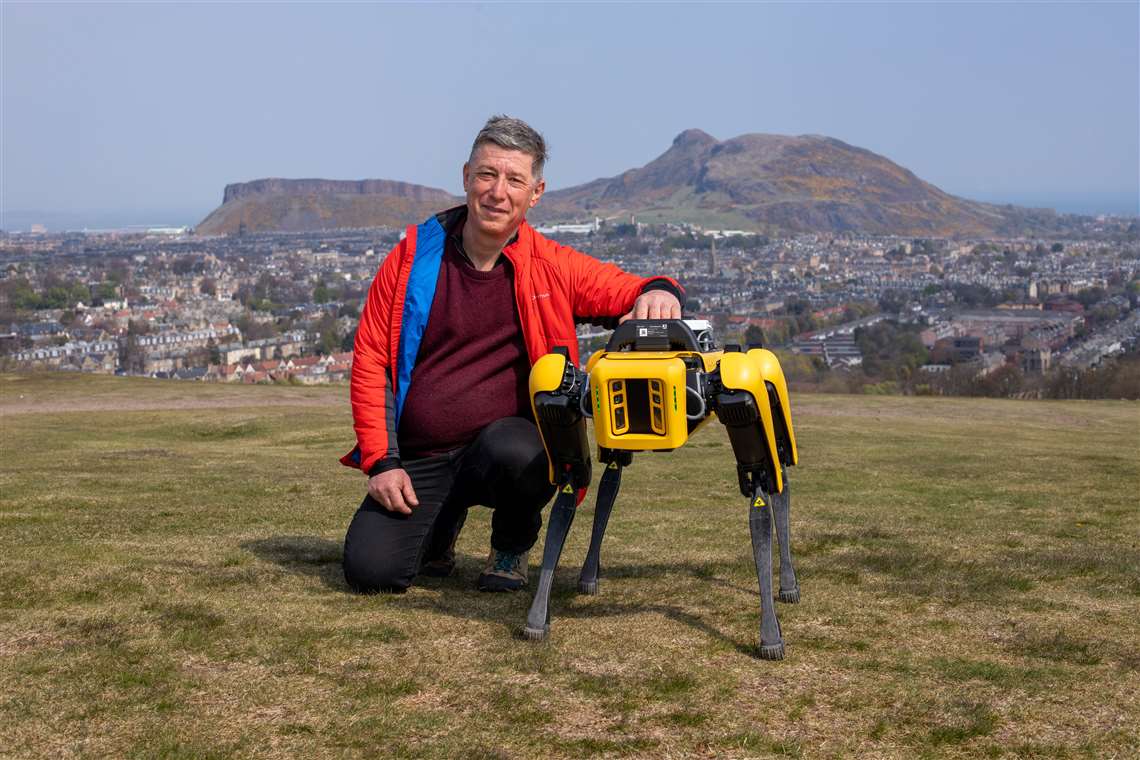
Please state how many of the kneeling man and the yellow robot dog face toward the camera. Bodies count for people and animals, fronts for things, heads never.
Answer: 2

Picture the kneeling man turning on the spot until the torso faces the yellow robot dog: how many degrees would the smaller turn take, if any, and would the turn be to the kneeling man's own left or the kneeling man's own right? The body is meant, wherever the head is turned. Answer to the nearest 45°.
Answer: approximately 45° to the kneeling man's own left

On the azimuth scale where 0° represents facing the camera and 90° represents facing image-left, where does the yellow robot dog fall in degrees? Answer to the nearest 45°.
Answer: approximately 0°

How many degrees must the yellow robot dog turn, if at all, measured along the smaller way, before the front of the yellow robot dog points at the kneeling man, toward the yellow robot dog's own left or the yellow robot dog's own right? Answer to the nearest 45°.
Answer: approximately 135° to the yellow robot dog's own right
